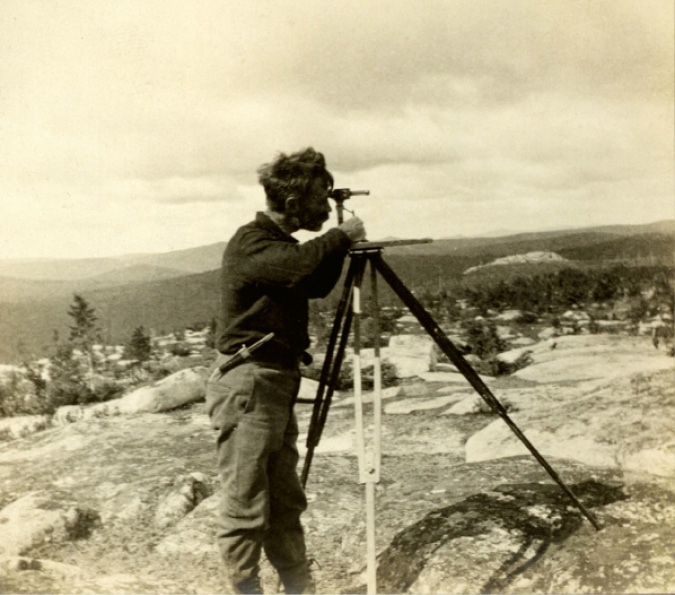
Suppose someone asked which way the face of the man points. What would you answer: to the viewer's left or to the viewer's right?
to the viewer's right

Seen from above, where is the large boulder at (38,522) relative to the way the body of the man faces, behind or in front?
behind

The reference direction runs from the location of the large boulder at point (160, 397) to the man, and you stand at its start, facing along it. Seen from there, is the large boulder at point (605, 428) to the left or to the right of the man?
left

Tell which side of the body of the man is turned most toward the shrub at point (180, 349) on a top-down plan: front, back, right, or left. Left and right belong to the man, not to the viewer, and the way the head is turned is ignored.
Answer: left

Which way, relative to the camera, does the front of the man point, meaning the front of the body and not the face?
to the viewer's right

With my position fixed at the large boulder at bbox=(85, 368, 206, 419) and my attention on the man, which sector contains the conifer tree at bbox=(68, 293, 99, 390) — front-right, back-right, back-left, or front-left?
back-right

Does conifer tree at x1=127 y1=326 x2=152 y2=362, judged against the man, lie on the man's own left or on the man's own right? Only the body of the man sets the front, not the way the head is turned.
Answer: on the man's own left
